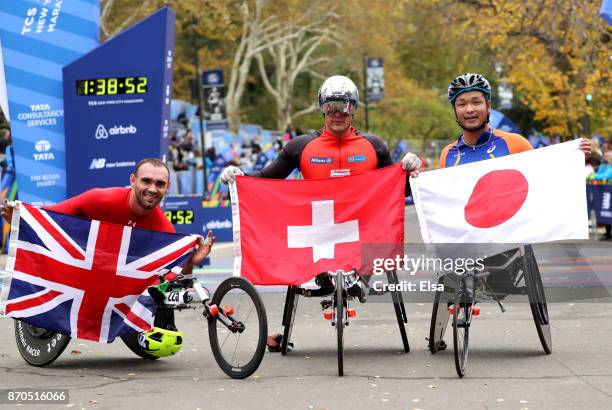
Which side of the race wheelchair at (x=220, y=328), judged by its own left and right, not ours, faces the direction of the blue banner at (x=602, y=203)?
left

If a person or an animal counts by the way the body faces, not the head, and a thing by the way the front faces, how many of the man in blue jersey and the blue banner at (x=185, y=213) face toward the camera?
2

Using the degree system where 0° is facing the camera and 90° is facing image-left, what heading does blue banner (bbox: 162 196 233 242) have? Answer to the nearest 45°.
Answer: approximately 0°
